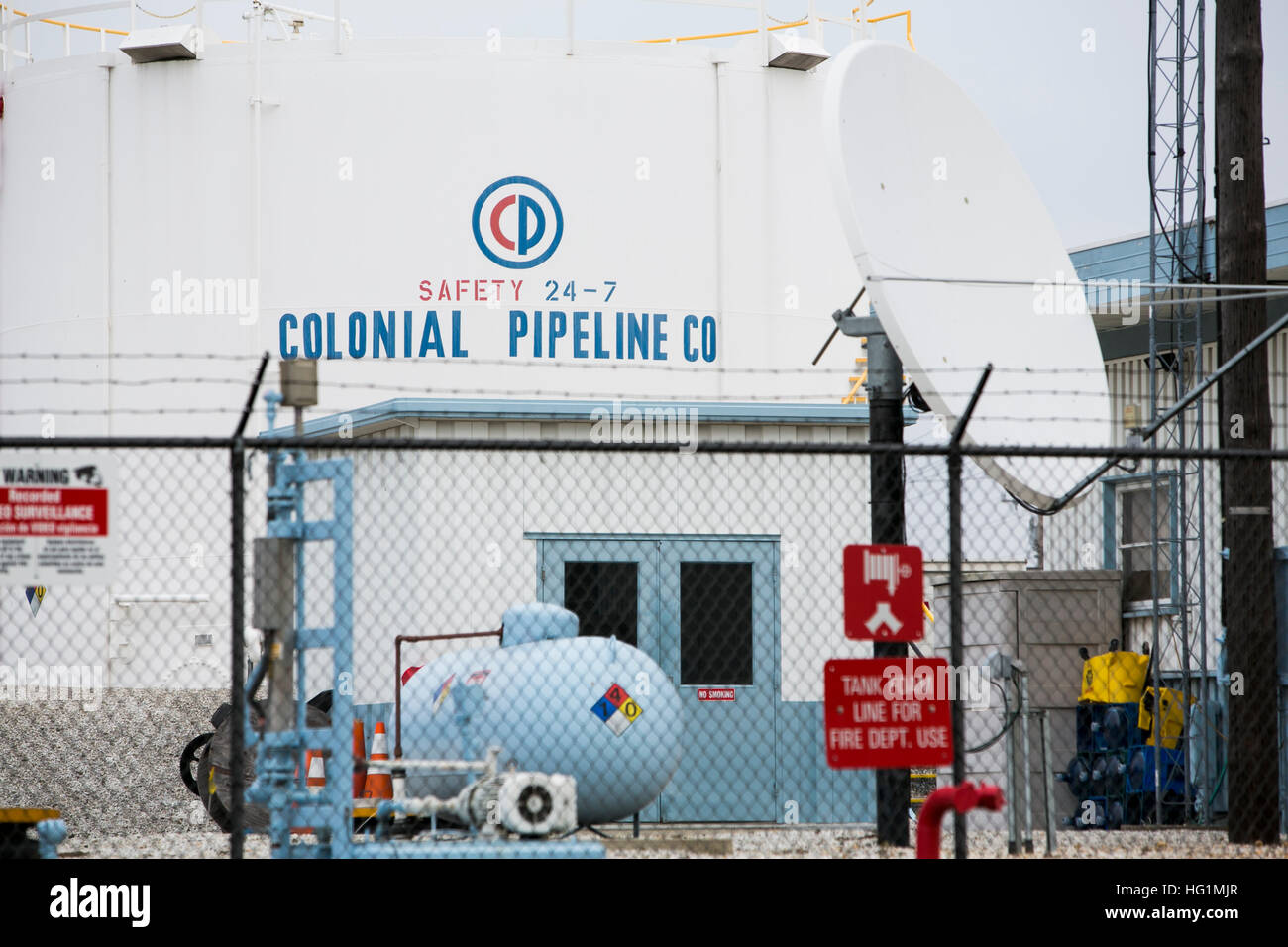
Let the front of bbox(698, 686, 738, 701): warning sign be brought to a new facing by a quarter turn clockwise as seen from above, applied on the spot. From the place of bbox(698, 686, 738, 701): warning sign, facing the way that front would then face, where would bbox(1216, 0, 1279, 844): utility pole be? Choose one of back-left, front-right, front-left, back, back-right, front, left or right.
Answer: back-left

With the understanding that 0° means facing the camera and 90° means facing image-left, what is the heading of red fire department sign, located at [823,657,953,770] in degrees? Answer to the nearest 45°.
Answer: approximately 0°

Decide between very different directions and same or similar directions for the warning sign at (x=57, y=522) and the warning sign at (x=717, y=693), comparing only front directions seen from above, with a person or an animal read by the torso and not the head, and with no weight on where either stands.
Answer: same or similar directions

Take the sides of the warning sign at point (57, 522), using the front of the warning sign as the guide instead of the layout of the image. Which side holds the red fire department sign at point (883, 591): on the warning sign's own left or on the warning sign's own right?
on the warning sign's own left

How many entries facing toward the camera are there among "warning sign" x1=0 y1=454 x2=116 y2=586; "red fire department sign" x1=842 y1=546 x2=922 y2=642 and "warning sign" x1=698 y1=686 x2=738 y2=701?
3

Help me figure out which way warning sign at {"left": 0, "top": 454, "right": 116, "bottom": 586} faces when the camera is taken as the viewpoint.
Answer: facing the viewer

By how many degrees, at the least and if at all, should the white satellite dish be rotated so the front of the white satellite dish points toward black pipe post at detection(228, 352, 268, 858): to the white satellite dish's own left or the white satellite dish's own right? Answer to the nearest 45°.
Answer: approximately 90° to the white satellite dish's own right

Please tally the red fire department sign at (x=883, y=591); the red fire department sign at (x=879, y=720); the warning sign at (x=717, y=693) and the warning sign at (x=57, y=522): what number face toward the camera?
4

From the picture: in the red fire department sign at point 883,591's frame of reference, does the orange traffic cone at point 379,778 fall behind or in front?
behind

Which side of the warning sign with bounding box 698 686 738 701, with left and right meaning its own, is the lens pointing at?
front
